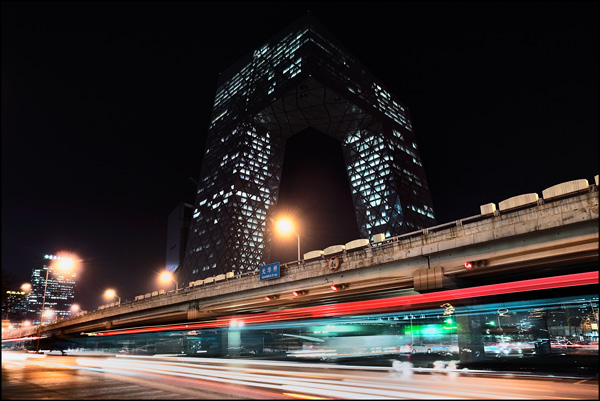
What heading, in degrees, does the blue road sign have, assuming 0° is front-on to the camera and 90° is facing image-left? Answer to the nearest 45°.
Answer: approximately 45°
